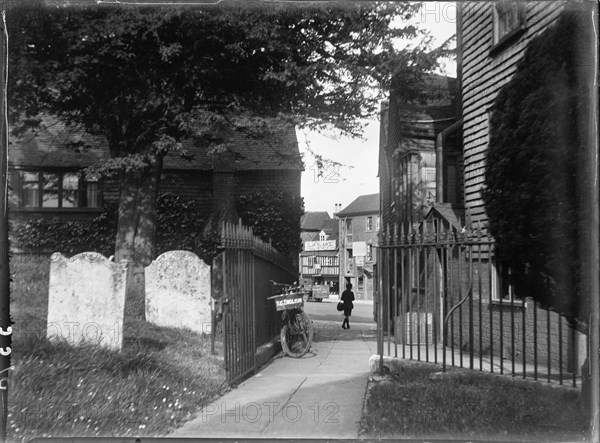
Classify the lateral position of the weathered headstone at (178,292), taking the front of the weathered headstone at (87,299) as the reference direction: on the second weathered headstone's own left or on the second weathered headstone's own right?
on the second weathered headstone's own left
